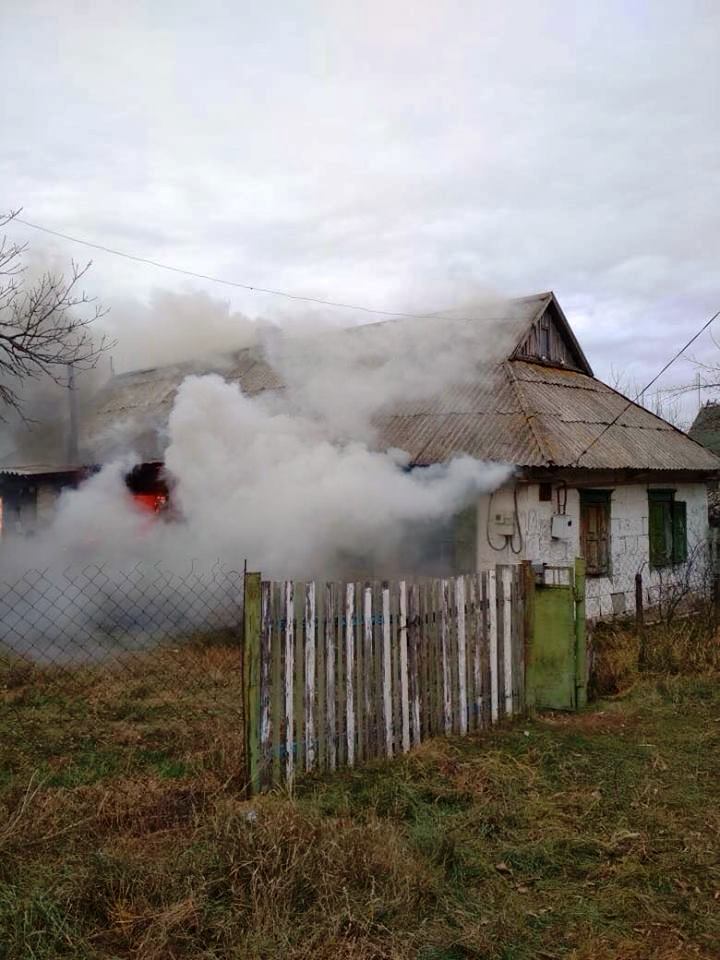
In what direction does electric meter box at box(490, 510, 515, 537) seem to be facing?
toward the camera

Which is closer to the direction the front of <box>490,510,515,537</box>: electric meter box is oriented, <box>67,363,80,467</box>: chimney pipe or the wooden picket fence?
the wooden picket fence

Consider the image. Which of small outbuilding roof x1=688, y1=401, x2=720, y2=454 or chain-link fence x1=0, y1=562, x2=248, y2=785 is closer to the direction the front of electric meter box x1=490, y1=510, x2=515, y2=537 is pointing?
the chain-link fence

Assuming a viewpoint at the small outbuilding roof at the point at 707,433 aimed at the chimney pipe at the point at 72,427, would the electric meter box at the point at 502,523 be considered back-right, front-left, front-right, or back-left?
front-left

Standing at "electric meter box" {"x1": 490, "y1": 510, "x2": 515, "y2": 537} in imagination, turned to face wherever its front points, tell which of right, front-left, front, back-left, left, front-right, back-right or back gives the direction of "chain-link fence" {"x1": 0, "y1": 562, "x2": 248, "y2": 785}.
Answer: front-right

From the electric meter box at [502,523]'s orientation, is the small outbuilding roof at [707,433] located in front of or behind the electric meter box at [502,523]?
behind

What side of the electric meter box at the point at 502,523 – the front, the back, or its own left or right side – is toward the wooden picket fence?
front

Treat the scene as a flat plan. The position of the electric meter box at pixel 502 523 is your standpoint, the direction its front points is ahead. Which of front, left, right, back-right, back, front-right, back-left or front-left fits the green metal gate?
front

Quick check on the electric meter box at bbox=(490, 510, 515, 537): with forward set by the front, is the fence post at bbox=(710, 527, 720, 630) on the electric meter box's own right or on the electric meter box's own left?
on the electric meter box's own left

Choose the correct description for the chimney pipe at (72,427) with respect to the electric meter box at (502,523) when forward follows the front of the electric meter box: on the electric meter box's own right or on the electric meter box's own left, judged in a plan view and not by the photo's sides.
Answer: on the electric meter box's own right
